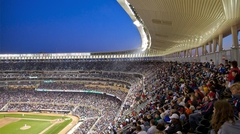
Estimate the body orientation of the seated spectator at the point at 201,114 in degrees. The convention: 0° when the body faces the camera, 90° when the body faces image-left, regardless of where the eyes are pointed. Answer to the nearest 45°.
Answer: approximately 90°
